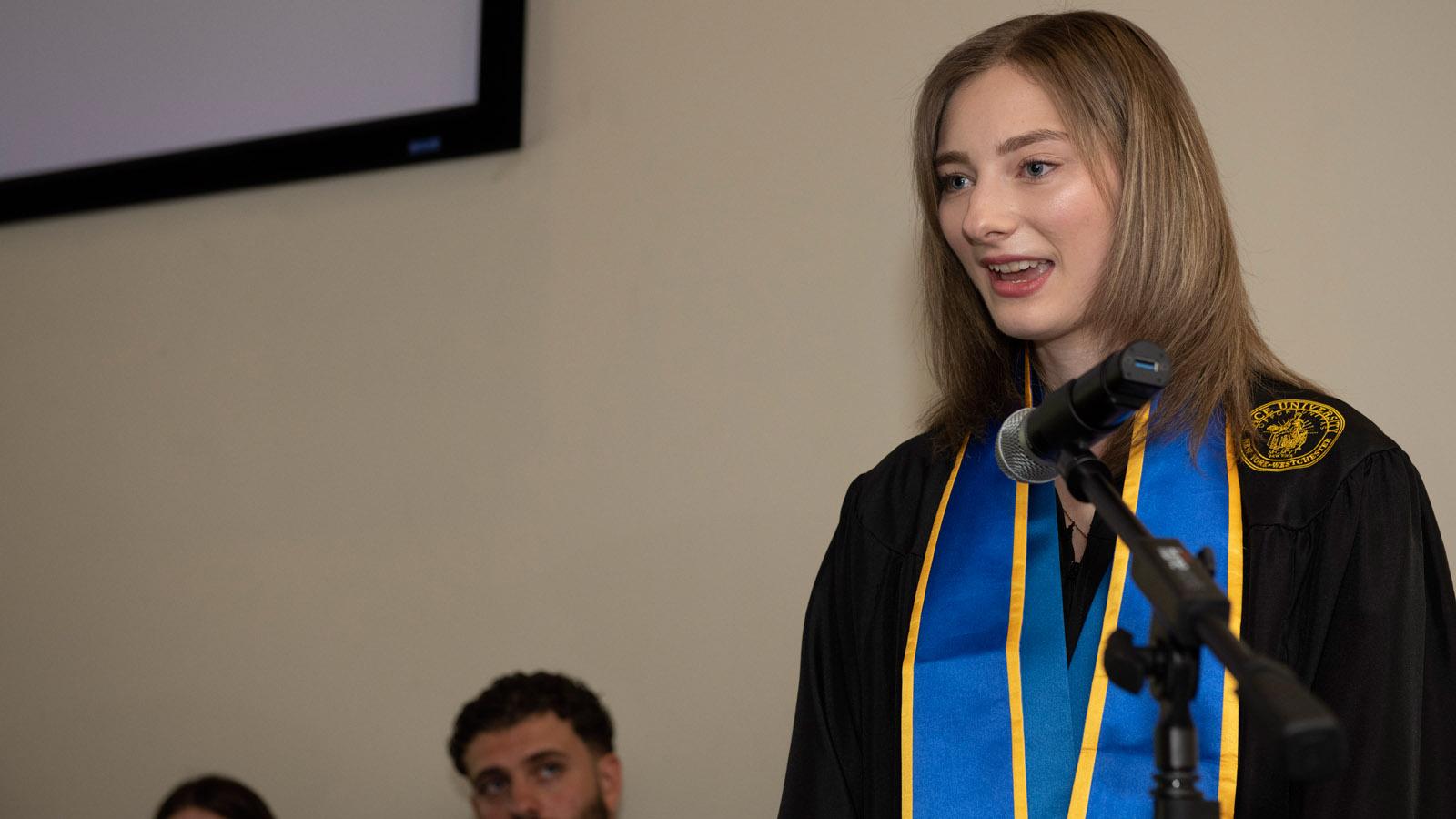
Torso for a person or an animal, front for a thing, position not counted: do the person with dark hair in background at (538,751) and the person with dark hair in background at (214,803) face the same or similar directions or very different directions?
same or similar directions

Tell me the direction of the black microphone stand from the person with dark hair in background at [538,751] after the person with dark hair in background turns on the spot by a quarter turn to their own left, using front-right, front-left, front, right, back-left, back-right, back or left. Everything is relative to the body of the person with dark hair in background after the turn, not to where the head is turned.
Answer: front-right

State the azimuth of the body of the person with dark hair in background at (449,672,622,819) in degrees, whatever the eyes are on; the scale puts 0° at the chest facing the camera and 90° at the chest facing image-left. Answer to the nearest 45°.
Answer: approximately 45°

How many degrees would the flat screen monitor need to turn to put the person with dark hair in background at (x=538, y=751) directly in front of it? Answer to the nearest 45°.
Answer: approximately 90° to its left

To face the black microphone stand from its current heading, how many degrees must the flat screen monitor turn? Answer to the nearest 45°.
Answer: approximately 45° to its left

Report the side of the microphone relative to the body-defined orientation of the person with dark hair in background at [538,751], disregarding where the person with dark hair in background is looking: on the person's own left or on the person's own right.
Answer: on the person's own left

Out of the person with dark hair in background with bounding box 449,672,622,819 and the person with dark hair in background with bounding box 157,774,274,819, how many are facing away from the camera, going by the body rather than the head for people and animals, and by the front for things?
0

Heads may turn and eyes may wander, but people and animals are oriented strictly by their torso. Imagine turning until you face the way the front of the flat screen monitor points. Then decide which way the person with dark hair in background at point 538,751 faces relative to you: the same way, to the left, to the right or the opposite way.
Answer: the same way

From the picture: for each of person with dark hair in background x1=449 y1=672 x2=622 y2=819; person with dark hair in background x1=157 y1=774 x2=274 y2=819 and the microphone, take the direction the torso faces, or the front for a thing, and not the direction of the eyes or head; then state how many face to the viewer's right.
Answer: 0

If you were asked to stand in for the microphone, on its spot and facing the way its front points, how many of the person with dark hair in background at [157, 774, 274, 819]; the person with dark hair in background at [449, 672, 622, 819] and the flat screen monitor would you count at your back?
0

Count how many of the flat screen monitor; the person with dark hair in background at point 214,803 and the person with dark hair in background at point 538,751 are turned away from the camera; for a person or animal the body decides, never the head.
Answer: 0

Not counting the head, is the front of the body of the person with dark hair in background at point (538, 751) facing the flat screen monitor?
no

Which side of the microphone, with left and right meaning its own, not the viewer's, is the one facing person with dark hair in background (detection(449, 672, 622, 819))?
front

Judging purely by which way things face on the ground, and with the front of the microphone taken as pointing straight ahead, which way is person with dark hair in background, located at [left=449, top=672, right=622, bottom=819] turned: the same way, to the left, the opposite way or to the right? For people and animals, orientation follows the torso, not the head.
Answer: to the left

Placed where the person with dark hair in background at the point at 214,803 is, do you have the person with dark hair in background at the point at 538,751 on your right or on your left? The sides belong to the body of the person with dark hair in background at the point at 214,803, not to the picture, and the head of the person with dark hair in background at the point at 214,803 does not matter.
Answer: on your left

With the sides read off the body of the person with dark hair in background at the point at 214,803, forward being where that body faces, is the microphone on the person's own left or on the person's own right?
on the person's own left

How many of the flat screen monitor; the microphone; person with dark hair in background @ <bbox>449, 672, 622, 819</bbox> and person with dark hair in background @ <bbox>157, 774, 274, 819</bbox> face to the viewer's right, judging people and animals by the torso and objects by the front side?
0

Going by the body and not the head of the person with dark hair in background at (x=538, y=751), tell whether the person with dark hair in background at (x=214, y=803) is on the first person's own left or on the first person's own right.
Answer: on the first person's own right
